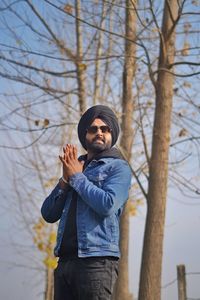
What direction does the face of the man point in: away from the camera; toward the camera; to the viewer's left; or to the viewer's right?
toward the camera

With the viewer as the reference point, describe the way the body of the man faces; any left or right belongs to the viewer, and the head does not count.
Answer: facing the viewer and to the left of the viewer
